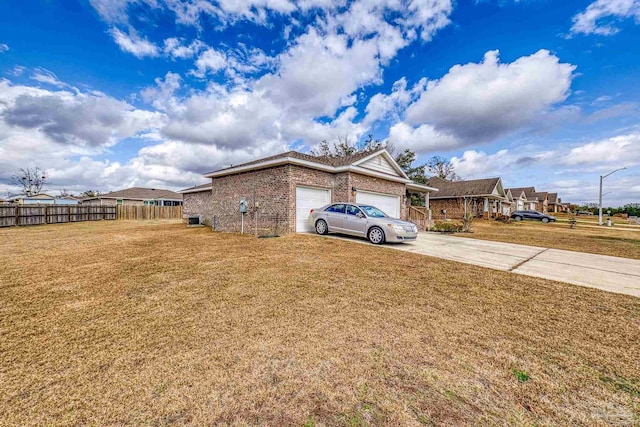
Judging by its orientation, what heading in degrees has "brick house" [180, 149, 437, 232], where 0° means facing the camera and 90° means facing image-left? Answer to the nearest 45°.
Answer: approximately 315°

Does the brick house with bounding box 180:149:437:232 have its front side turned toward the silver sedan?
yes

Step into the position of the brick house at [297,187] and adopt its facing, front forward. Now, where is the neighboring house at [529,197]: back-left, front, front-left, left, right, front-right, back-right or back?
left

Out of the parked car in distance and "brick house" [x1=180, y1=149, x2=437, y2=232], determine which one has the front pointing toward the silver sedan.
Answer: the brick house

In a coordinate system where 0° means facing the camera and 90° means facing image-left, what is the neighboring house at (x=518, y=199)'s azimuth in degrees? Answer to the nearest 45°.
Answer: approximately 315°

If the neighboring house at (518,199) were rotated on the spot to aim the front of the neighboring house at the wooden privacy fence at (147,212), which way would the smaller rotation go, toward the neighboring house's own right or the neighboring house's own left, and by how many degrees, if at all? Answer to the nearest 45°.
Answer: approximately 90° to the neighboring house's own right
